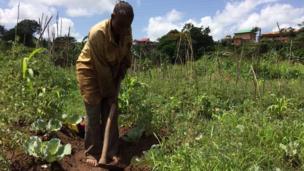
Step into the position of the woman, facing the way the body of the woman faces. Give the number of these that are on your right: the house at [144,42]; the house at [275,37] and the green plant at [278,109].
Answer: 0

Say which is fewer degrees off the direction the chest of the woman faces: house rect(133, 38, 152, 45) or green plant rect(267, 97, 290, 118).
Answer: the green plant

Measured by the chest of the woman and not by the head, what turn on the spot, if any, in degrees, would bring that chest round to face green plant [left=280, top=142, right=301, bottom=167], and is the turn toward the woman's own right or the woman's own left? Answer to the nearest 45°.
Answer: approximately 45° to the woman's own left

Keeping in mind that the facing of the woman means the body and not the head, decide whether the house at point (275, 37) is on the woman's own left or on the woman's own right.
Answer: on the woman's own left

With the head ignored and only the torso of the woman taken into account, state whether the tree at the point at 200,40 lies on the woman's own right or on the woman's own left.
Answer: on the woman's own left

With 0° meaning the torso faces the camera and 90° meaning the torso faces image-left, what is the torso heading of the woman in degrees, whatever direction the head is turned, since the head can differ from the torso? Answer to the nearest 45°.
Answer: approximately 315°

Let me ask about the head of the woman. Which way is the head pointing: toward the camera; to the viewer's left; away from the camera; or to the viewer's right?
toward the camera

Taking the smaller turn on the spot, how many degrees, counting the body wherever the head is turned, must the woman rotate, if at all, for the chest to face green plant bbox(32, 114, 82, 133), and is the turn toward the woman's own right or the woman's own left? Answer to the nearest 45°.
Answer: approximately 135° to the woman's own right

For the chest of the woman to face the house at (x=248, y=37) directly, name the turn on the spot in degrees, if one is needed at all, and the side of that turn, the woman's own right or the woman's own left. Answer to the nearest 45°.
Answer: approximately 90° to the woman's own left
